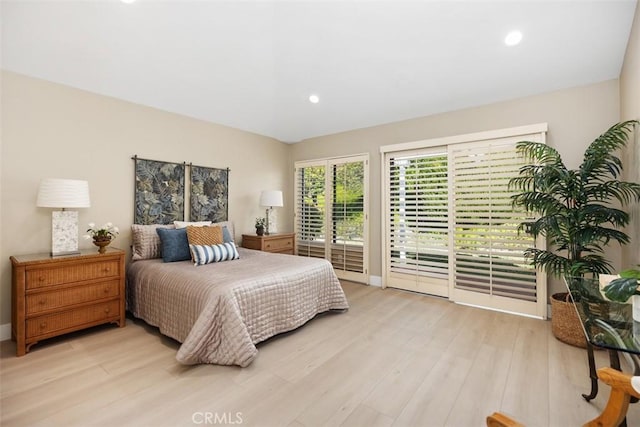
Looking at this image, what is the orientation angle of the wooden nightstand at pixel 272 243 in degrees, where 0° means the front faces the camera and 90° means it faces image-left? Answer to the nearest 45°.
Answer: approximately 315°

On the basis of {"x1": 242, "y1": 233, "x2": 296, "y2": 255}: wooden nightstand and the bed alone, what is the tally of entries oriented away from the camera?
0

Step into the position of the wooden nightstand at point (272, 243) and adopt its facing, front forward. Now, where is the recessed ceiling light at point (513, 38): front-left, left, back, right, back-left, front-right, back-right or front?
front

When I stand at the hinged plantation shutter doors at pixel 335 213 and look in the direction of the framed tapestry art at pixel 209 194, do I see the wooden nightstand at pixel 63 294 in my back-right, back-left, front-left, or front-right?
front-left

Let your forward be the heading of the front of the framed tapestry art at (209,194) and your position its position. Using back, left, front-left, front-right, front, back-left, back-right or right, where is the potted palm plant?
front

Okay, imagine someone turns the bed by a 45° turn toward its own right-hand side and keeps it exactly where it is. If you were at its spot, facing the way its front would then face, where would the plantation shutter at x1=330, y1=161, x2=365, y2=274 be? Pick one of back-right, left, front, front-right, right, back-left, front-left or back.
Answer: back-left

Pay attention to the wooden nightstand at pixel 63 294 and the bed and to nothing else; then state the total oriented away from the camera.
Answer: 0

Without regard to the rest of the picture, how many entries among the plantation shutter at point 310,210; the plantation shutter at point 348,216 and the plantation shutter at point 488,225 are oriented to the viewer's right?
0

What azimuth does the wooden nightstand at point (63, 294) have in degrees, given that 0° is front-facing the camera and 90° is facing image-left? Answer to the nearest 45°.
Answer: approximately 315°

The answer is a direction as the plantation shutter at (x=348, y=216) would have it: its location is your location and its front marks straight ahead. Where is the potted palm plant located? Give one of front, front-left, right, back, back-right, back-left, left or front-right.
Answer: left

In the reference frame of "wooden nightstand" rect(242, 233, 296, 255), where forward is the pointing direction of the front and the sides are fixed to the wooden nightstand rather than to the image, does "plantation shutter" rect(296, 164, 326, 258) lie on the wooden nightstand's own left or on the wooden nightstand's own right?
on the wooden nightstand's own left

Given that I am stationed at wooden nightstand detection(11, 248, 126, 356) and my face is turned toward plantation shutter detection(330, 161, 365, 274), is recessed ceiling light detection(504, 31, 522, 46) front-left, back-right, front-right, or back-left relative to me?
front-right

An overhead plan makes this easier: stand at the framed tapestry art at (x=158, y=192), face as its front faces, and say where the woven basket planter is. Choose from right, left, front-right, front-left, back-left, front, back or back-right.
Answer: front

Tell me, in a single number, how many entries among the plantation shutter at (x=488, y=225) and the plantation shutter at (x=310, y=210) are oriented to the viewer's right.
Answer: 0
